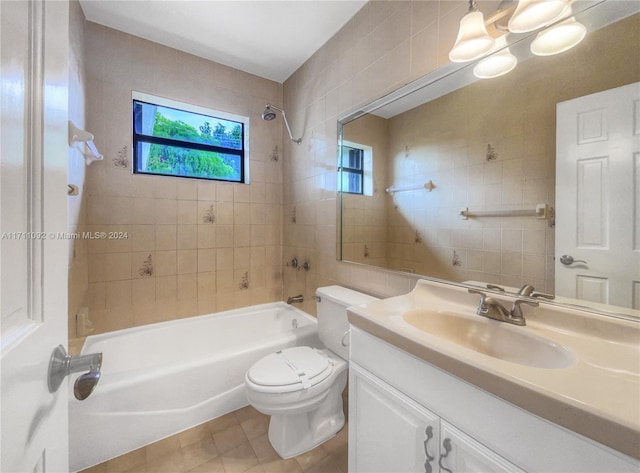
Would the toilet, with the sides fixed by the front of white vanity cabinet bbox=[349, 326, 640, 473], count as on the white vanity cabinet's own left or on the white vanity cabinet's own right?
on the white vanity cabinet's own right

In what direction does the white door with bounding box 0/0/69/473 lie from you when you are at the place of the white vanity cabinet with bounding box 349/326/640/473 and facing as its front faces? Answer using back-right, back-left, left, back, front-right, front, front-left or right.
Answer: front

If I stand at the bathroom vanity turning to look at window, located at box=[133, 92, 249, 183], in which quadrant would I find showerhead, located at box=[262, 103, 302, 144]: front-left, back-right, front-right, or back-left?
front-right

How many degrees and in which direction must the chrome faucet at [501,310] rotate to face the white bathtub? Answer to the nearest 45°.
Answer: approximately 45° to its right

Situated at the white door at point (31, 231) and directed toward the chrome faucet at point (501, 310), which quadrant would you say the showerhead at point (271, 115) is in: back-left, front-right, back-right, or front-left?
front-left

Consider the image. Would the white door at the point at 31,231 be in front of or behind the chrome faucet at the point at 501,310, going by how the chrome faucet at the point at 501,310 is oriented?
in front

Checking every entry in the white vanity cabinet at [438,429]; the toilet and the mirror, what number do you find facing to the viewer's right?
0

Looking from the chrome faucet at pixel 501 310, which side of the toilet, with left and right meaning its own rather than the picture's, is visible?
left

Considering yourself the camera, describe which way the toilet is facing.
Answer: facing the viewer and to the left of the viewer

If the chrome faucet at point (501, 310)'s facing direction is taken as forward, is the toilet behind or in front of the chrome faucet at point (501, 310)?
in front
